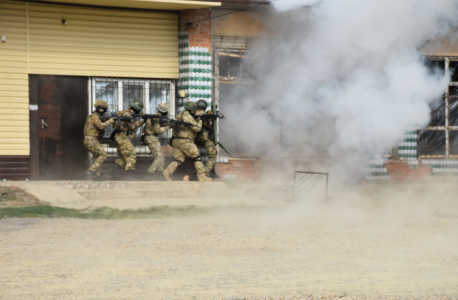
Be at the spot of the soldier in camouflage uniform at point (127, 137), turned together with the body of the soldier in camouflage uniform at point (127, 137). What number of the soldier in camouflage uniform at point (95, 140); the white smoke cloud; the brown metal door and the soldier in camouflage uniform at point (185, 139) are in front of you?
2

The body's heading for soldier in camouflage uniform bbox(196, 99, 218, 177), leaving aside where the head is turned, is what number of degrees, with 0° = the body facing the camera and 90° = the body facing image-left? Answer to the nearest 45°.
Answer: approximately 270°

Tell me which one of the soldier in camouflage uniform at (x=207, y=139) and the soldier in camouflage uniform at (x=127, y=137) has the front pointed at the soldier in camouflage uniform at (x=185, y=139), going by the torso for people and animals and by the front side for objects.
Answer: the soldier in camouflage uniform at (x=127, y=137)

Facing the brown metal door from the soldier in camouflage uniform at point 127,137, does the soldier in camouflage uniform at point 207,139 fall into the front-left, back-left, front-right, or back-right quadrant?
back-right

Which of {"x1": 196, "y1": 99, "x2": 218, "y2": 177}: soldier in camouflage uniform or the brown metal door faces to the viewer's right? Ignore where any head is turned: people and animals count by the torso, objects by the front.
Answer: the soldier in camouflage uniform

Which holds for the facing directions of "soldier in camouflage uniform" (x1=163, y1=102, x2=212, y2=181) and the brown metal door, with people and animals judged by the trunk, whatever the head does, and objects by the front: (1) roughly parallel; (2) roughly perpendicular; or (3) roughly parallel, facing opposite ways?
roughly perpendicular

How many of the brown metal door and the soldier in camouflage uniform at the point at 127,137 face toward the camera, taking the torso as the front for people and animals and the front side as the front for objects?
1

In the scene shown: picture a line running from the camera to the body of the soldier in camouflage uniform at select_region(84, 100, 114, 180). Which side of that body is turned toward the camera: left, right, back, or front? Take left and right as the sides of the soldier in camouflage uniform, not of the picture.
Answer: right

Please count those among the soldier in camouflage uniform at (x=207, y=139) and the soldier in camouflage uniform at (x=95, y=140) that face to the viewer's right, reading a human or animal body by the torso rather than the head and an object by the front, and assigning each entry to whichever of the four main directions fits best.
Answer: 2

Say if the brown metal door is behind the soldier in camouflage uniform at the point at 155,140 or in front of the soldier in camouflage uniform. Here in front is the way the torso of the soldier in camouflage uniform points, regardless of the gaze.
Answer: behind

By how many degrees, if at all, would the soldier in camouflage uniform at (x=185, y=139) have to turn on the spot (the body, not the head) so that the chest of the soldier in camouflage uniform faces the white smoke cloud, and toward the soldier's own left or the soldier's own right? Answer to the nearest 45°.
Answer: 0° — they already face it

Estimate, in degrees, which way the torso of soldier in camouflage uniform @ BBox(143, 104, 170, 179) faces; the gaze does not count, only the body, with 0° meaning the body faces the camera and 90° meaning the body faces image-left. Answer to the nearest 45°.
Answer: approximately 270°

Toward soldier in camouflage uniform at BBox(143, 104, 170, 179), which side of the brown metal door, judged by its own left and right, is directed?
left

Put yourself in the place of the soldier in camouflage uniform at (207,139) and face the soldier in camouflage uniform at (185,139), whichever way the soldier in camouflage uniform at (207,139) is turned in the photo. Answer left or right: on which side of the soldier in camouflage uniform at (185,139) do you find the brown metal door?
right

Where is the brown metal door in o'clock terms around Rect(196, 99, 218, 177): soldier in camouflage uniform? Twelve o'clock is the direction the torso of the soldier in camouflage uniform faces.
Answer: The brown metal door is roughly at 6 o'clock from the soldier in camouflage uniform.

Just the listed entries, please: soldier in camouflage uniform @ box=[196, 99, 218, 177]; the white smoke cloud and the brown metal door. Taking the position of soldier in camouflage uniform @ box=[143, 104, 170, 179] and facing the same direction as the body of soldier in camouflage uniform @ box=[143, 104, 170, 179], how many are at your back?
1
